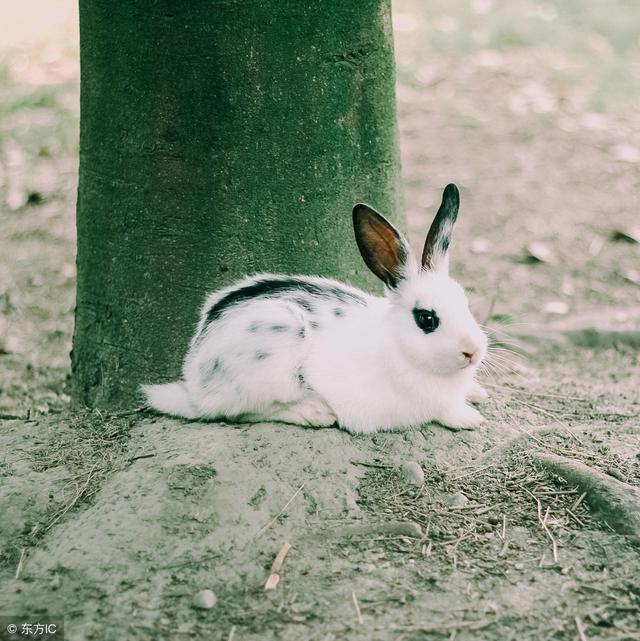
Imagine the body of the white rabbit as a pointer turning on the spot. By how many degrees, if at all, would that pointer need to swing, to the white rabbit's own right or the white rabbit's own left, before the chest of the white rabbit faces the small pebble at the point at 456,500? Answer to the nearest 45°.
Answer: approximately 45° to the white rabbit's own right

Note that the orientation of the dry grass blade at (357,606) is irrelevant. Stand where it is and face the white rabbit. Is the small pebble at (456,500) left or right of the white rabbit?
right

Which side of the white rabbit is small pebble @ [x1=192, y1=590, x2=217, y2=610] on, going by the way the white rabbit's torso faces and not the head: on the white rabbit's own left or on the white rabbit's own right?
on the white rabbit's own right

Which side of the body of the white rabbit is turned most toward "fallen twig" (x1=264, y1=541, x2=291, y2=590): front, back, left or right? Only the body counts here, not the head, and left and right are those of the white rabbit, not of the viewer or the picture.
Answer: right

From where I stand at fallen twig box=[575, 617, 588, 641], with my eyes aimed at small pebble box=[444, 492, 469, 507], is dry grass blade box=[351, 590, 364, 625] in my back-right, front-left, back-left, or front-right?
front-left

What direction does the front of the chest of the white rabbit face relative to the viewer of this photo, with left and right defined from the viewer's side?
facing to the right of the viewer

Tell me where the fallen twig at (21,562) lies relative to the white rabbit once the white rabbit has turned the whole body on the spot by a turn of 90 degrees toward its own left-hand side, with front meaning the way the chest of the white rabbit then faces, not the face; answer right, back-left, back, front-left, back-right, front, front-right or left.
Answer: back-left

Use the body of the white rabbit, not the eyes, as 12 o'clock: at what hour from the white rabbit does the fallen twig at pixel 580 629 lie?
The fallen twig is roughly at 2 o'clock from the white rabbit.

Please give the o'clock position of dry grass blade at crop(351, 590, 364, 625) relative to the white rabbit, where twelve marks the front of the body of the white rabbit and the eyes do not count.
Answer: The dry grass blade is roughly at 3 o'clock from the white rabbit.

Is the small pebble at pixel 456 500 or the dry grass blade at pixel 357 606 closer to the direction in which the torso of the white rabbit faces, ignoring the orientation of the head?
the small pebble

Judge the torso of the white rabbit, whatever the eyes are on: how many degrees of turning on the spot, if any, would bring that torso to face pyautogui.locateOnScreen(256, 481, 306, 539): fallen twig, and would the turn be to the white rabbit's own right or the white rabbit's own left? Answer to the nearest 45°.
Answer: approximately 90° to the white rabbit's own right

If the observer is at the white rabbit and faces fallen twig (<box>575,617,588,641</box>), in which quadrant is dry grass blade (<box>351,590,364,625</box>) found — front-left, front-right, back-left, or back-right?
front-right
